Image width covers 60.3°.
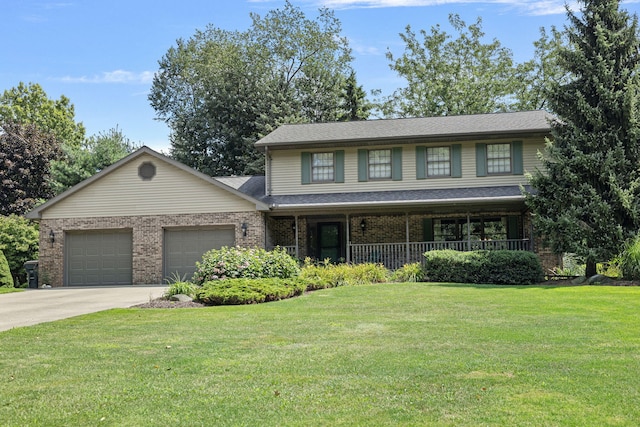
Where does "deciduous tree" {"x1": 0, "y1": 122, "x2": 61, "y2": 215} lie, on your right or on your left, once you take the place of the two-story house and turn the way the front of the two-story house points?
on your right

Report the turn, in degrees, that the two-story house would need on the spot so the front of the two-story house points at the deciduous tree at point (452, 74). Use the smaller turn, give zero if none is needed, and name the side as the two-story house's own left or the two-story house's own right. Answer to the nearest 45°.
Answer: approximately 135° to the two-story house's own left

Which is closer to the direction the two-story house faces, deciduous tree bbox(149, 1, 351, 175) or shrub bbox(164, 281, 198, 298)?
the shrub

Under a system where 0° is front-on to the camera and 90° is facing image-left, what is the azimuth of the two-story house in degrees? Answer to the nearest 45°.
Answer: approximately 0°

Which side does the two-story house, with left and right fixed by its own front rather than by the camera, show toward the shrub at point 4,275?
right

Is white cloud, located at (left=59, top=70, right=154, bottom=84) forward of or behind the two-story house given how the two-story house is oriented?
behind

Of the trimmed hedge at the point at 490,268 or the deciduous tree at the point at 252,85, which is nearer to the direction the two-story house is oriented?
the trimmed hedge
